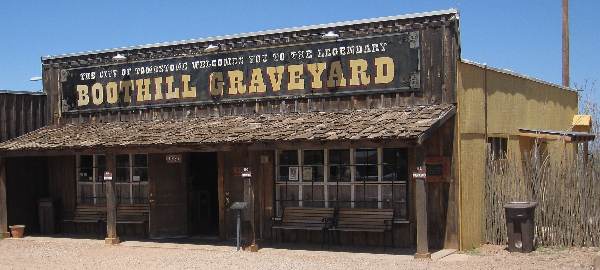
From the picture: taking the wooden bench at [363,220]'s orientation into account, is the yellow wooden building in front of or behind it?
behind

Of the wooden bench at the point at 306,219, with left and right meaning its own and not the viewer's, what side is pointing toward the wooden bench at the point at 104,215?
right

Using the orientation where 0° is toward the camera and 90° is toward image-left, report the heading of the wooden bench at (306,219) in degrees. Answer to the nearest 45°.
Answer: approximately 45°

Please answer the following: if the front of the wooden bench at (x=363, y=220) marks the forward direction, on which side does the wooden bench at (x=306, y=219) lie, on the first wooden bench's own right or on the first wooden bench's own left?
on the first wooden bench's own right

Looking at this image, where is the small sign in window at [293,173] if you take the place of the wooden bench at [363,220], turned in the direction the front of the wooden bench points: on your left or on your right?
on your right

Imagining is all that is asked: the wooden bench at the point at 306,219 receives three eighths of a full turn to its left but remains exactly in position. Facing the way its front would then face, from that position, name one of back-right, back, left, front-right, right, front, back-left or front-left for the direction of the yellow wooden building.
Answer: front
